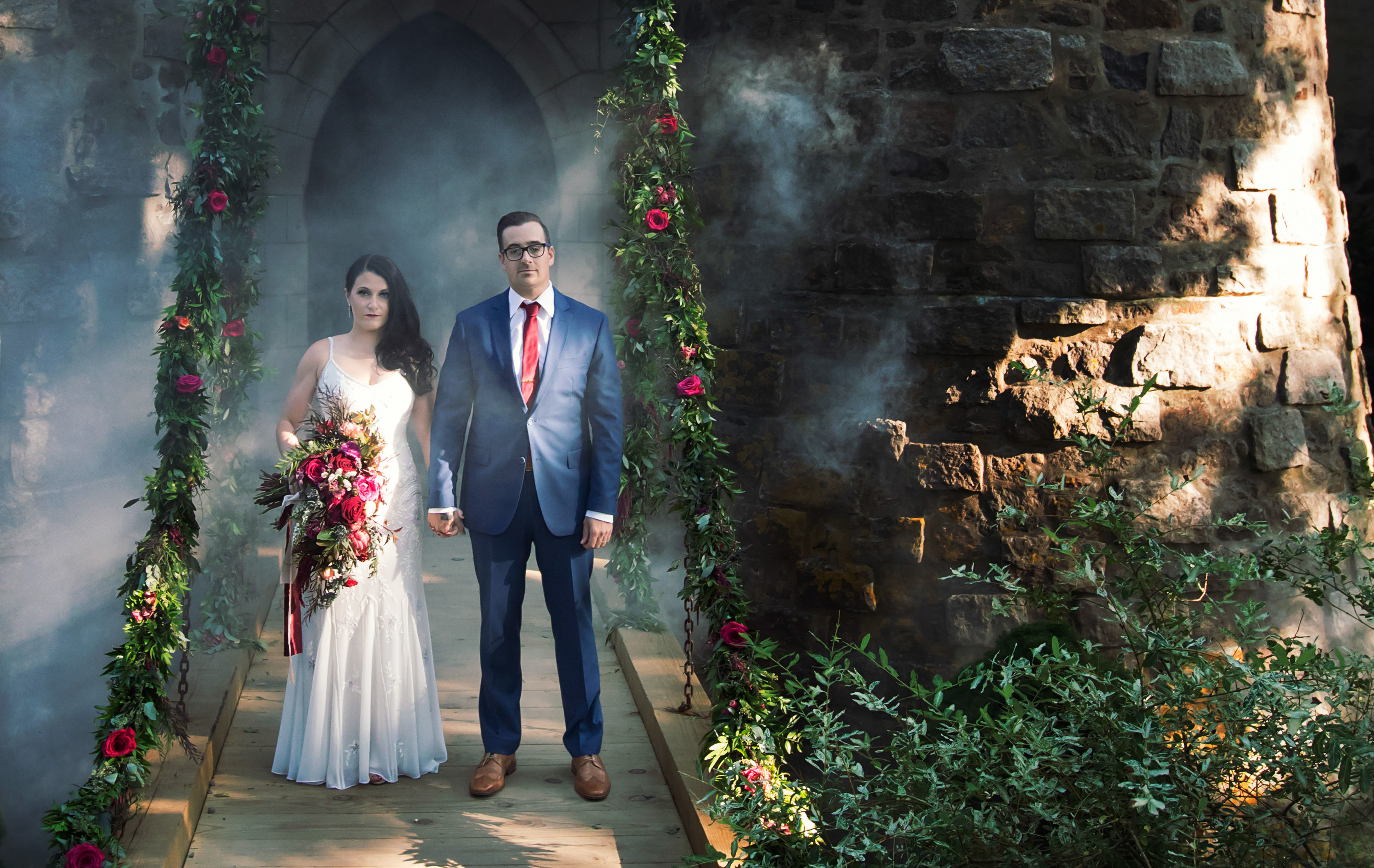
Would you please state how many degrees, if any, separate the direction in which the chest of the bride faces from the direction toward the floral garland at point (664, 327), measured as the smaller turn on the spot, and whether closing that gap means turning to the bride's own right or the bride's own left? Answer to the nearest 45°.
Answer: approximately 90° to the bride's own left

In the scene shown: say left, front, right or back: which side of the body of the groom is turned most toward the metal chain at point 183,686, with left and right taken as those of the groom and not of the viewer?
right

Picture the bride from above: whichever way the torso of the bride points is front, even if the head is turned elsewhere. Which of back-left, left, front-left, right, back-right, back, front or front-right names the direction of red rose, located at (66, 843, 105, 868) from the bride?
front-right

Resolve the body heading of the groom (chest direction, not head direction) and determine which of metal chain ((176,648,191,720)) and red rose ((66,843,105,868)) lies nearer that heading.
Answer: the red rose

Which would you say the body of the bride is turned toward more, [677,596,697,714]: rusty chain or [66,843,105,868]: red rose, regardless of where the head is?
the red rose

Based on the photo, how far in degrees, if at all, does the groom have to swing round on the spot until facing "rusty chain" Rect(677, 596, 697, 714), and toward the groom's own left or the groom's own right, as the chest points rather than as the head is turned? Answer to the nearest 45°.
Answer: approximately 135° to the groom's own left

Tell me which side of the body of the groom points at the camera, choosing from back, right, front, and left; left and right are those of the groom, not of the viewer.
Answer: front

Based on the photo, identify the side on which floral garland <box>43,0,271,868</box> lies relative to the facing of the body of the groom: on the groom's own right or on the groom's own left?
on the groom's own right

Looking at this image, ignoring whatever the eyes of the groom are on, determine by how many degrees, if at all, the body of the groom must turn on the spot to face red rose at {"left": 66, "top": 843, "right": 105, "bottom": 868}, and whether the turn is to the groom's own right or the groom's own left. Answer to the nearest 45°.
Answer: approximately 45° to the groom's own right

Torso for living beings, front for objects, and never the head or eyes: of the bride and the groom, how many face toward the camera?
2
